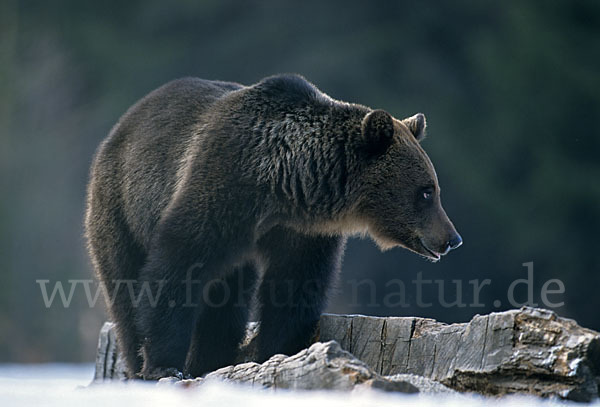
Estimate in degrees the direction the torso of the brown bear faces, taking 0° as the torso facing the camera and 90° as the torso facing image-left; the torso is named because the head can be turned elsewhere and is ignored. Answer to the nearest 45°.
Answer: approximately 315°

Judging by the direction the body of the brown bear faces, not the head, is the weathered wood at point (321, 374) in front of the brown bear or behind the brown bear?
in front

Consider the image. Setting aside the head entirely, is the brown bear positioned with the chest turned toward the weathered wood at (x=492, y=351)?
yes
